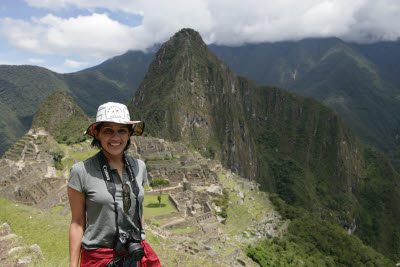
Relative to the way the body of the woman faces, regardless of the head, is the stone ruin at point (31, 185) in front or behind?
behind

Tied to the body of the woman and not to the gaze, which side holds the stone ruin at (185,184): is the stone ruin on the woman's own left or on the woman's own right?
on the woman's own left

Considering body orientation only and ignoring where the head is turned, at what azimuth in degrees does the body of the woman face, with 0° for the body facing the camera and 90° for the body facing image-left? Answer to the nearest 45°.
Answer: approximately 315°
